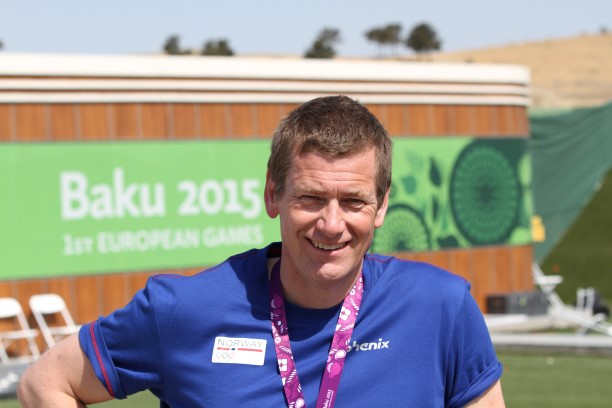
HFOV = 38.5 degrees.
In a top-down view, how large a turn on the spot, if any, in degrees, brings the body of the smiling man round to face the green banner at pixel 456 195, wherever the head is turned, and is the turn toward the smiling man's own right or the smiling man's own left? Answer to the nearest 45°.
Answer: approximately 180°

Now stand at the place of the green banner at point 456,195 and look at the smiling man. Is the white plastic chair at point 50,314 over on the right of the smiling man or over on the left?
right

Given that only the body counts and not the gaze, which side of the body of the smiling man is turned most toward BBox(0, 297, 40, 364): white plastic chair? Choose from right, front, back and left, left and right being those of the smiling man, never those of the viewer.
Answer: back

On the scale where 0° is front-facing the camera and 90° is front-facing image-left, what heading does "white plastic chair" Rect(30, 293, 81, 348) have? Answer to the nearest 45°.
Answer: approximately 315°
